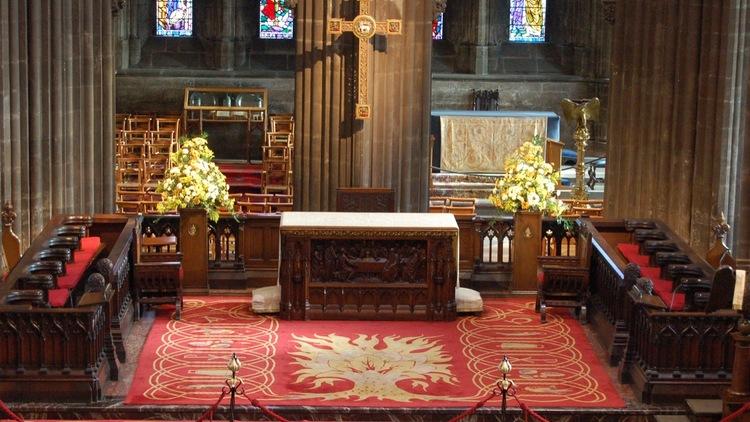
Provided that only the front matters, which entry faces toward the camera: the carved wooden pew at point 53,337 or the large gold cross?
the large gold cross

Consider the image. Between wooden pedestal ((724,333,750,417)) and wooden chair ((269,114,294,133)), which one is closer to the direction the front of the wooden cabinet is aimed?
the wooden pedestal

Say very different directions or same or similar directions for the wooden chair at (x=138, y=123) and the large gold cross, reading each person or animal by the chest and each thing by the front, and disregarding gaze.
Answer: very different directions

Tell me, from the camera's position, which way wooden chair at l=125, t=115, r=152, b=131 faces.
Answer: facing away from the viewer

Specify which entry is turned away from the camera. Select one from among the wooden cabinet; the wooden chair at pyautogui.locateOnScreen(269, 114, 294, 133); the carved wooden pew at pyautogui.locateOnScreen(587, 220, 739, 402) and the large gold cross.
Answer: the wooden chair

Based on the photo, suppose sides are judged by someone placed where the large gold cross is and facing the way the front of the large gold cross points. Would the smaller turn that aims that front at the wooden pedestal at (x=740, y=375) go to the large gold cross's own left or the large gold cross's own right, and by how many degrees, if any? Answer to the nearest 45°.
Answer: approximately 45° to the large gold cross's own left

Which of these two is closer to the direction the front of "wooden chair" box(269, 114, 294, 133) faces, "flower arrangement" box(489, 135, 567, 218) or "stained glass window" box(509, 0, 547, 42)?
the stained glass window

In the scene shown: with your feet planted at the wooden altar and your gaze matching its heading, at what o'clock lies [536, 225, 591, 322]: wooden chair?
The wooden chair is roughly at 9 o'clock from the wooden altar.

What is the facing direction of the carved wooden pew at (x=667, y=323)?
to the viewer's left

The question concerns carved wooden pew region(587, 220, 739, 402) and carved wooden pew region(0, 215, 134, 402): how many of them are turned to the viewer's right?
1

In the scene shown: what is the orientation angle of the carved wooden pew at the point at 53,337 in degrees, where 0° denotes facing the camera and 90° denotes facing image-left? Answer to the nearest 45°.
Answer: approximately 270°

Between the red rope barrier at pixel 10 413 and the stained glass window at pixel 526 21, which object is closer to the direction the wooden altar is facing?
the red rope barrier

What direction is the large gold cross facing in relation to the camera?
toward the camera

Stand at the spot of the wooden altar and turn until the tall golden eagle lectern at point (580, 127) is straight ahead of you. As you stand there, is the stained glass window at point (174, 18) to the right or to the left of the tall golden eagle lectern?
left

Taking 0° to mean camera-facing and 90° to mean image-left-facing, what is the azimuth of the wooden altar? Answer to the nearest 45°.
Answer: approximately 0°

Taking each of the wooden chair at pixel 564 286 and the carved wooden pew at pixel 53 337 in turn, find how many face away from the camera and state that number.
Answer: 0
